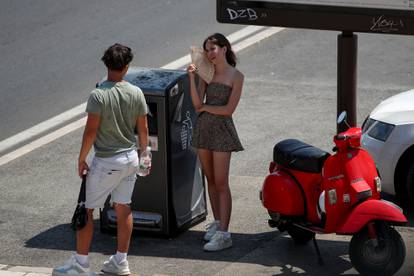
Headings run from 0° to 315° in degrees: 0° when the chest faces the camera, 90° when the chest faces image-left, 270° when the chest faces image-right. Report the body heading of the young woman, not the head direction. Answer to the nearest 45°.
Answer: approximately 45°

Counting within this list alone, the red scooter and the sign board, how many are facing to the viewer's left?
0

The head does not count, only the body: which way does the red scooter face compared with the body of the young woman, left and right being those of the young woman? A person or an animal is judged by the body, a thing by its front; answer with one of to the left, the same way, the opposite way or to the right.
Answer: to the left

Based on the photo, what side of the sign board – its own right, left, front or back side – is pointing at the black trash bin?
right

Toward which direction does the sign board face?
toward the camera

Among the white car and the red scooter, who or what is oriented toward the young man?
the white car

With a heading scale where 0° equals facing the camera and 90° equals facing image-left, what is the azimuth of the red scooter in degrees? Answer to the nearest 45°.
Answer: approximately 315°

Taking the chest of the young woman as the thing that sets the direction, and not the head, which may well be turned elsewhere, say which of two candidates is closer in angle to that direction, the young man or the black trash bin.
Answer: the young man

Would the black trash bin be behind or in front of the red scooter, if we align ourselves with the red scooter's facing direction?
behind

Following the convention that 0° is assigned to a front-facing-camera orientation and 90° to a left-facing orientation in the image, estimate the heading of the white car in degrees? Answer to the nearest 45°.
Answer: approximately 45°

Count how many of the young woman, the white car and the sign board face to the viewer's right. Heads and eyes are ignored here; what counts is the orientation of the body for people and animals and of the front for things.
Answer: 0
